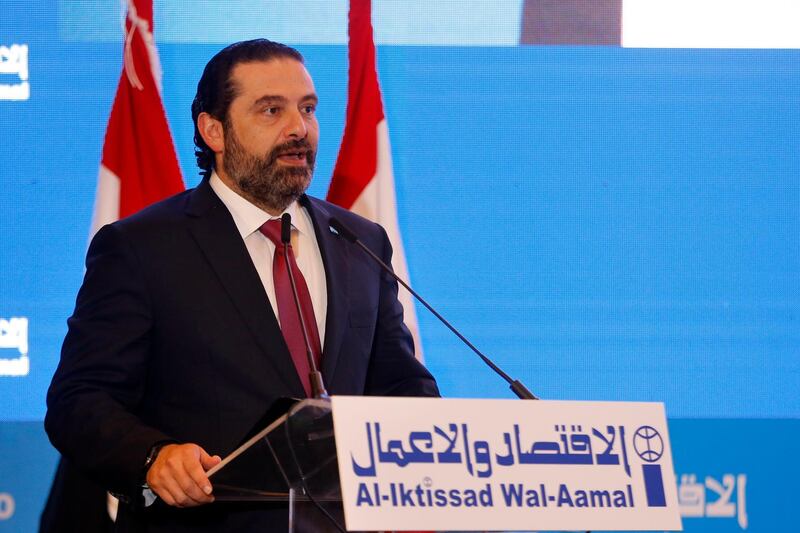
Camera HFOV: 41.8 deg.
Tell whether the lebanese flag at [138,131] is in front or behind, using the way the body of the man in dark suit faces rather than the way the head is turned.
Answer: behind

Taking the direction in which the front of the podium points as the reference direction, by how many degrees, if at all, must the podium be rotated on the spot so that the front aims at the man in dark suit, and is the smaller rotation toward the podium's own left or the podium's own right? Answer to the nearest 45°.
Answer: approximately 180°

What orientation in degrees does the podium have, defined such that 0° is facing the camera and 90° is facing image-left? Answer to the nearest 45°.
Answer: approximately 315°

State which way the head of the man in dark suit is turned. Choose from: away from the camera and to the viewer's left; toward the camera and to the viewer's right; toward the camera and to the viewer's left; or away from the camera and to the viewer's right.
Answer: toward the camera and to the viewer's right

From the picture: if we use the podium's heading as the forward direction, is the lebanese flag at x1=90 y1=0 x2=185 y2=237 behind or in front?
behind

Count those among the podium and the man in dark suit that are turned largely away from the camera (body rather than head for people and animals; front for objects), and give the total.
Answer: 0

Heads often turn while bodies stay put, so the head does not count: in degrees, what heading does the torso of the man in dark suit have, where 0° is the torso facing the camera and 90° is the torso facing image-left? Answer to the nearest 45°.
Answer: approximately 315°
